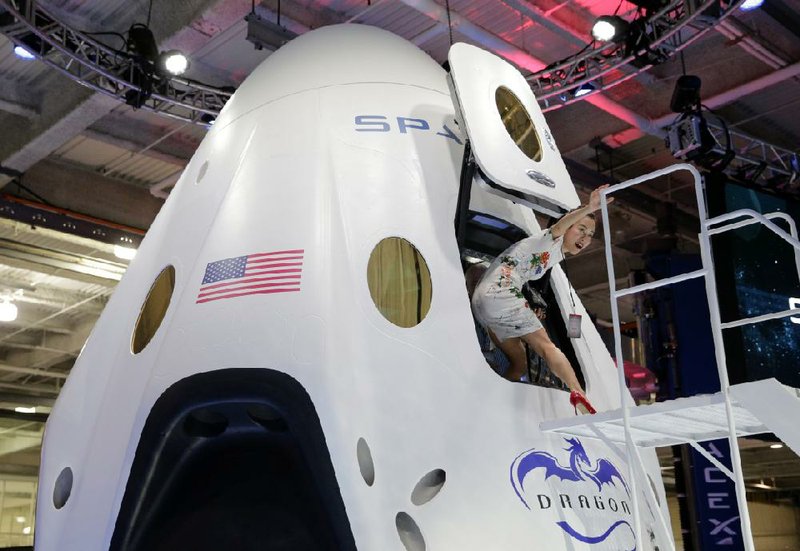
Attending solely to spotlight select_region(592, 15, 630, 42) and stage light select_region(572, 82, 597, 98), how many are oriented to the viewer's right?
0

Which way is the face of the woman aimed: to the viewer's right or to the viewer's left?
to the viewer's right

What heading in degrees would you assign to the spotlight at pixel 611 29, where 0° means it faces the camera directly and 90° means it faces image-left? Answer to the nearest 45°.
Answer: approximately 45°

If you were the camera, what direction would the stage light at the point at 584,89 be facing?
facing the viewer and to the left of the viewer

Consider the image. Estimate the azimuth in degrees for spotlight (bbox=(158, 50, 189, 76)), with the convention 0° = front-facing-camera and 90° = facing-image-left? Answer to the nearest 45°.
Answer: approximately 315°
